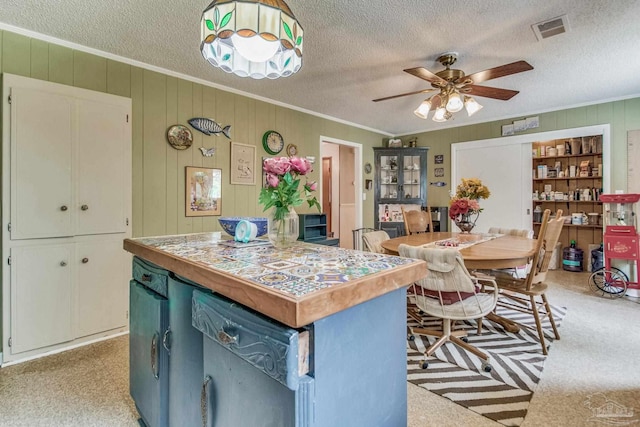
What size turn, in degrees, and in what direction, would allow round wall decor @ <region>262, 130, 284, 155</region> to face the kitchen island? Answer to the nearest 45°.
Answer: approximately 45° to its right

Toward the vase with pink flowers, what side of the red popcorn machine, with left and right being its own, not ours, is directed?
front

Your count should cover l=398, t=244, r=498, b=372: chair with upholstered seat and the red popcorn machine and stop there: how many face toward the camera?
1

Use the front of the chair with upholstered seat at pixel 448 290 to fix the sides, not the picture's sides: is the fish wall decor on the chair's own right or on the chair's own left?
on the chair's own left

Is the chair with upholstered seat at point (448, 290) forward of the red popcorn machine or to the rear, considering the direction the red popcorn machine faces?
forward

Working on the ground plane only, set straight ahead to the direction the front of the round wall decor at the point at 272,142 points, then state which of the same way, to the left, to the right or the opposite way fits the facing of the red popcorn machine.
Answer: to the right

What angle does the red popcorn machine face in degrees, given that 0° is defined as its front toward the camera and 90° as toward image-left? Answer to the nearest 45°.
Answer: approximately 0°

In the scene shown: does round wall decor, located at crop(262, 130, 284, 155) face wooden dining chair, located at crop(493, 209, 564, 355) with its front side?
yes

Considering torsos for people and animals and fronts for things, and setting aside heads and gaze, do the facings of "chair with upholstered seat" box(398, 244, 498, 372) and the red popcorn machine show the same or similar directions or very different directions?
very different directions

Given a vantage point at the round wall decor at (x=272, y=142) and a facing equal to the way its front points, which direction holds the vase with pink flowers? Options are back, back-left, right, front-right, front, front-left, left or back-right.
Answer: front-right

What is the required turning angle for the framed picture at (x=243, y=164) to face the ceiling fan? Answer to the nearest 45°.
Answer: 0° — it already faces it

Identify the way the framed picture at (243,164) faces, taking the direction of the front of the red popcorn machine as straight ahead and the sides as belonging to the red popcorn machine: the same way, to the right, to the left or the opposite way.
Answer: to the left

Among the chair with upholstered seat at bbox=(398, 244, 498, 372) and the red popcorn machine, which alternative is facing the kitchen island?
the red popcorn machine

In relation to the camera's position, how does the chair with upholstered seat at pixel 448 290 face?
facing away from the viewer and to the right of the viewer

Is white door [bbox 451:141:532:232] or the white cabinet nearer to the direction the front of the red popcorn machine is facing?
the white cabinet
